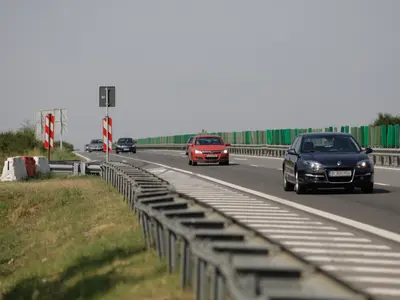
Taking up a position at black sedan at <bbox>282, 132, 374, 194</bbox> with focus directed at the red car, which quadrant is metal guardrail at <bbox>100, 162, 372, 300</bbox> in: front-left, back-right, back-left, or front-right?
back-left

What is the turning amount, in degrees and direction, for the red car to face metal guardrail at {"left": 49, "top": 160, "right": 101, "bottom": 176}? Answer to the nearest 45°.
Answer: approximately 45° to its right

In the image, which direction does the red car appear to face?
toward the camera

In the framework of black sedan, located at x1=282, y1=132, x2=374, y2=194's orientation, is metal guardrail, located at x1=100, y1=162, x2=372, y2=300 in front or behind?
in front

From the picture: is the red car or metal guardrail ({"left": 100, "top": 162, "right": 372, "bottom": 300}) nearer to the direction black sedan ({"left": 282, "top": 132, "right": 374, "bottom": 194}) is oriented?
the metal guardrail

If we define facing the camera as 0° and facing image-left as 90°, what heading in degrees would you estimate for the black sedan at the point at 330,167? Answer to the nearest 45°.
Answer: approximately 0°

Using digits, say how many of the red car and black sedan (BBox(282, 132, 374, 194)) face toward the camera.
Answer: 2

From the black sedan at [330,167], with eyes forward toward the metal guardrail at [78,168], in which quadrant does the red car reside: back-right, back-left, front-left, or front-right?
front-right

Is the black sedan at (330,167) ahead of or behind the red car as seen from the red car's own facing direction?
ahead

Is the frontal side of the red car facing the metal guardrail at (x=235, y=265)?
yes
